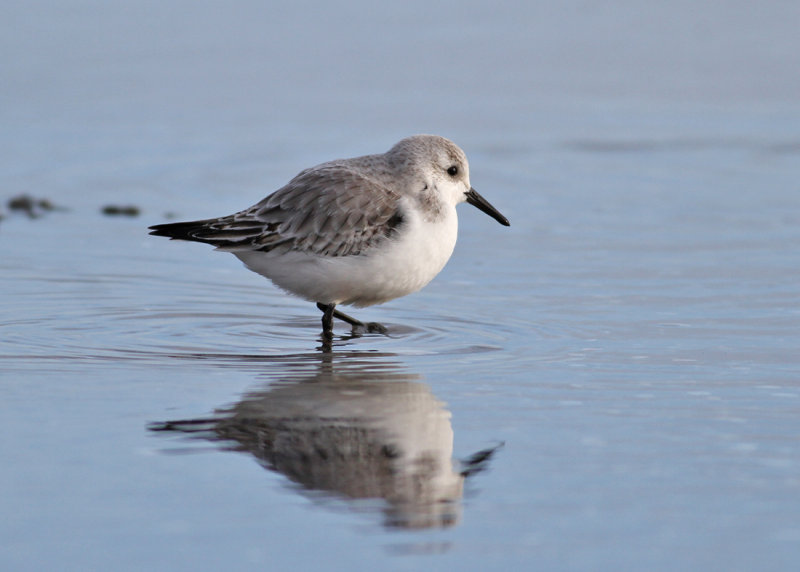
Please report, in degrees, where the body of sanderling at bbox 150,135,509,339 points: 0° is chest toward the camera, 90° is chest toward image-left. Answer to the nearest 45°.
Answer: approximately 270°
